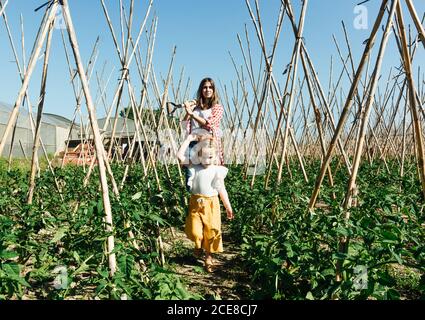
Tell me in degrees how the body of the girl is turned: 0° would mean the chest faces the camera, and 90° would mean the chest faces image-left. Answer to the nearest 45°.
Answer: approximately 0°
